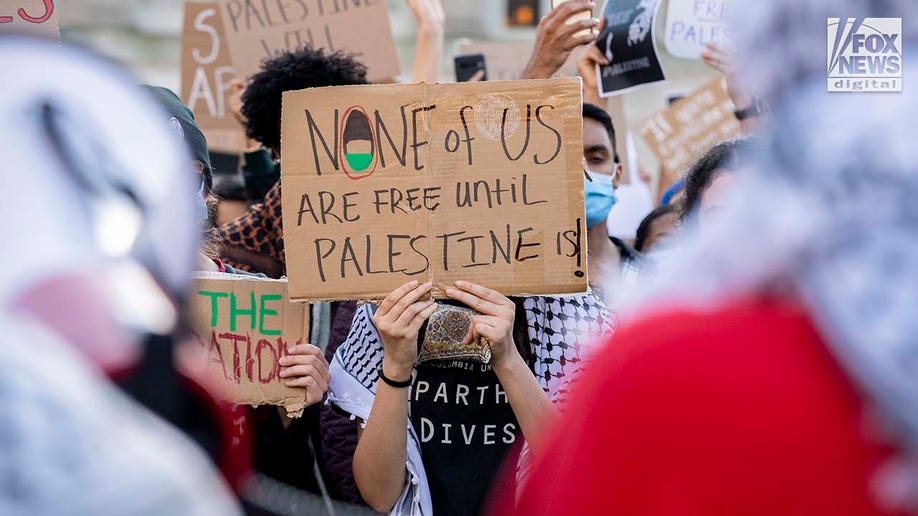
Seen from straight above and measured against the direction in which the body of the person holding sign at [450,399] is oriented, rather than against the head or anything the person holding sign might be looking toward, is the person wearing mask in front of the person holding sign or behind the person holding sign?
behind

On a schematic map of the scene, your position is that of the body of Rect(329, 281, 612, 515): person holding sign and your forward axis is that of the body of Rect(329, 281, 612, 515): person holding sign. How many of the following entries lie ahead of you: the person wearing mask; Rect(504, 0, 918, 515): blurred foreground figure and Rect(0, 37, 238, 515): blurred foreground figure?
2

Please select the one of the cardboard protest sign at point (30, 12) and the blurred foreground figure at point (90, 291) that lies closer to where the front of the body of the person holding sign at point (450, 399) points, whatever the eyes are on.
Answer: the blurred foreground figure

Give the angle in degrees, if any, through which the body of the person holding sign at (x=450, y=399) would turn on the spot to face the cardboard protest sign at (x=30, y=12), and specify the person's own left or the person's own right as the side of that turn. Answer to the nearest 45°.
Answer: approximately 90° to the person's own right
